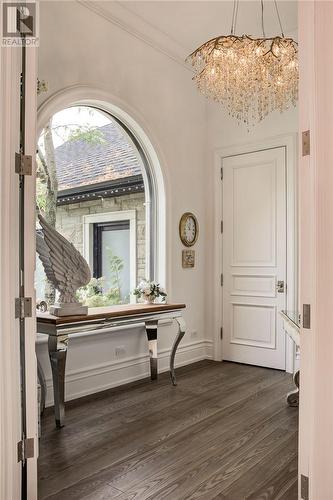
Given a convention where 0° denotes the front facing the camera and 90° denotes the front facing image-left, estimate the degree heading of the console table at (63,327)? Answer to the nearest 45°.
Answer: approximately 315°

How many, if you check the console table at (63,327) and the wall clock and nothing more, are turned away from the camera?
0

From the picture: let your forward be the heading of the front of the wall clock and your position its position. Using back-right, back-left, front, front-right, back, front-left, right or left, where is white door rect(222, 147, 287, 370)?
front-left

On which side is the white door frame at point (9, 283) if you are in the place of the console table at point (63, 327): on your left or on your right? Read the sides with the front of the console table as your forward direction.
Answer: on your right

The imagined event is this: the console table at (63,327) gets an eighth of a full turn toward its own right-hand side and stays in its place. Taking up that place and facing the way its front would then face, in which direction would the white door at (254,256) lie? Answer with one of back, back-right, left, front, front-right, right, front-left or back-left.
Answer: back-left

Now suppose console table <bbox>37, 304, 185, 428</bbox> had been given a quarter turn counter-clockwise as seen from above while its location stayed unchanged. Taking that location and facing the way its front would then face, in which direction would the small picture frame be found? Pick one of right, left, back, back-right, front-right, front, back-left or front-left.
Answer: front

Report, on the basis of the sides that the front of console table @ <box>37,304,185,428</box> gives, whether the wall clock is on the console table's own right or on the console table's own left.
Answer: on the console table's own left

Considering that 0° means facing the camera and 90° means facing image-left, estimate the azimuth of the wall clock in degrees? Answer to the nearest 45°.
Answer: approximately 315°
